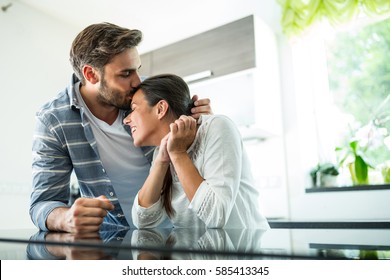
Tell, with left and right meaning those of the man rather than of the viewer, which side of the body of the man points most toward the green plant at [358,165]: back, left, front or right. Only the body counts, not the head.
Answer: left

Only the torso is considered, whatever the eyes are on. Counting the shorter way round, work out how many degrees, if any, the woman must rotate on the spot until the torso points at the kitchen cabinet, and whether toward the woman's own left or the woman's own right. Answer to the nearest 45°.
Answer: approximately 135° to the woman's own right

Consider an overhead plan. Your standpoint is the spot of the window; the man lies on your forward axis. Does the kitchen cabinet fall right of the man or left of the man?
right

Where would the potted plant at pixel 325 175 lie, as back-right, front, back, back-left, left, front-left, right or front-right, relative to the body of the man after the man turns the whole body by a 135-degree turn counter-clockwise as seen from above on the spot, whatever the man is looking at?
front-right

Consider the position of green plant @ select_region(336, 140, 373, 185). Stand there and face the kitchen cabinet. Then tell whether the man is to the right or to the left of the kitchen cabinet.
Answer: left

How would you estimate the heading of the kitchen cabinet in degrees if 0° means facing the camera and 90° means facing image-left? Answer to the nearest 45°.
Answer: approximately 45°

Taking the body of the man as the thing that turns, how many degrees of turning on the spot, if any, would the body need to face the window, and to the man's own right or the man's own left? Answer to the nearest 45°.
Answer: approximately 90° to the man's own left

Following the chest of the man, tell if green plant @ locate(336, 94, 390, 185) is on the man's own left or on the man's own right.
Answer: on the man's own left

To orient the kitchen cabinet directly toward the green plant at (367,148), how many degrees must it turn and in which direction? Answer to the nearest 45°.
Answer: approximately 135° to its left

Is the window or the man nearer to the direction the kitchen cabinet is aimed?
the man
